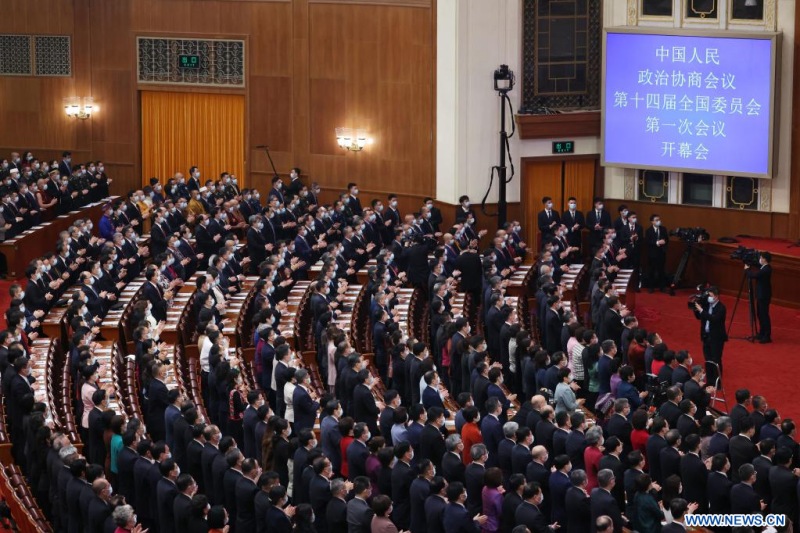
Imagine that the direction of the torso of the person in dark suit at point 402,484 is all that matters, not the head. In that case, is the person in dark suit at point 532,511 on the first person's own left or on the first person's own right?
on the first person's own right

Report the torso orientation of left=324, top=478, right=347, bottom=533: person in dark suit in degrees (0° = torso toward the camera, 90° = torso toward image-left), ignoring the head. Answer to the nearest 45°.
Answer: approximately 225°

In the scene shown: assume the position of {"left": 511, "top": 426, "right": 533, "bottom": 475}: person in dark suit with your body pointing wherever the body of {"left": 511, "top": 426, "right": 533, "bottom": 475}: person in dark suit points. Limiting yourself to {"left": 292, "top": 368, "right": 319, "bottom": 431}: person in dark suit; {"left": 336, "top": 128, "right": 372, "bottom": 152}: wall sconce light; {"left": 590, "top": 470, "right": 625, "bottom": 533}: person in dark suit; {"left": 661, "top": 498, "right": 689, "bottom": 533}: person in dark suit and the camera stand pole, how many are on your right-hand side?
2

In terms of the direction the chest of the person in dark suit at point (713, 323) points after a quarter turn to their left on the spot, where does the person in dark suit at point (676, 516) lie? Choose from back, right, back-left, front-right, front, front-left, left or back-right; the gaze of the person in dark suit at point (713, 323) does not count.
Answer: front-right

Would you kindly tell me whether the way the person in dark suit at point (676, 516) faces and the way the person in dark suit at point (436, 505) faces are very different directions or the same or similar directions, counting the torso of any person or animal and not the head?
same or similar directions

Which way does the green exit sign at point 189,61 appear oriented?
toward the camera

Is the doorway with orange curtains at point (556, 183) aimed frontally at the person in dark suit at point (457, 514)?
yes

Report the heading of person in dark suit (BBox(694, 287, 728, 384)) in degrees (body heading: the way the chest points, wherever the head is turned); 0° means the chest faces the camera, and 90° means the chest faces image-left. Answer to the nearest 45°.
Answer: approximately 45°

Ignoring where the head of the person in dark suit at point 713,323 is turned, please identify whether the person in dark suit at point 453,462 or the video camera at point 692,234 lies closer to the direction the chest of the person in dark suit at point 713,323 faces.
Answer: the person in dark suit

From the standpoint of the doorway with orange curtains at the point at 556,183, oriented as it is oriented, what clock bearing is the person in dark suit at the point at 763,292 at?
The person in dark suit is roughly at 11 o'clock from the doorway with orange curtains.

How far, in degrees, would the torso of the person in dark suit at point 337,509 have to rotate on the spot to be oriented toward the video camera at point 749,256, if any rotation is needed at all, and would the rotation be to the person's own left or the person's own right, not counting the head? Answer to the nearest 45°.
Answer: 0° — they already face it

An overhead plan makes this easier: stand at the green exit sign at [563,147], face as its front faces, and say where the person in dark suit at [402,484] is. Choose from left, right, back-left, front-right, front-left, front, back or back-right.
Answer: front

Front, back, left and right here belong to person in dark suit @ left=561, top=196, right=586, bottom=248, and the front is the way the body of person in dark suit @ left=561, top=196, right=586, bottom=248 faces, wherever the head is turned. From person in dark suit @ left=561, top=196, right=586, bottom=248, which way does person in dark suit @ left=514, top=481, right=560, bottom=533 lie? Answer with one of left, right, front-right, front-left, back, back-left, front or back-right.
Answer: front

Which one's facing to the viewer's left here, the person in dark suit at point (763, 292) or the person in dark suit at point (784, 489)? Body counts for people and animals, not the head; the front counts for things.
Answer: the person in dark suit at point (763, 292)

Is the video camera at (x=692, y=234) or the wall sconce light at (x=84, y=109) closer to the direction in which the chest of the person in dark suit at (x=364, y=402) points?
the video camera

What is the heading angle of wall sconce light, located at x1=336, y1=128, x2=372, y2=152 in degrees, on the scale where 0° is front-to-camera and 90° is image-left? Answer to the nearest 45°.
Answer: approximately 0°

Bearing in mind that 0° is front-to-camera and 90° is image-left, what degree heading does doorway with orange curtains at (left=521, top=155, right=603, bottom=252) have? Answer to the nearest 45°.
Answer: approximately 0°

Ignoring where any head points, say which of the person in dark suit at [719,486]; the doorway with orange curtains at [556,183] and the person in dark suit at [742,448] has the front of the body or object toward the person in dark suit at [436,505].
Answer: the doorway with orange curtains
